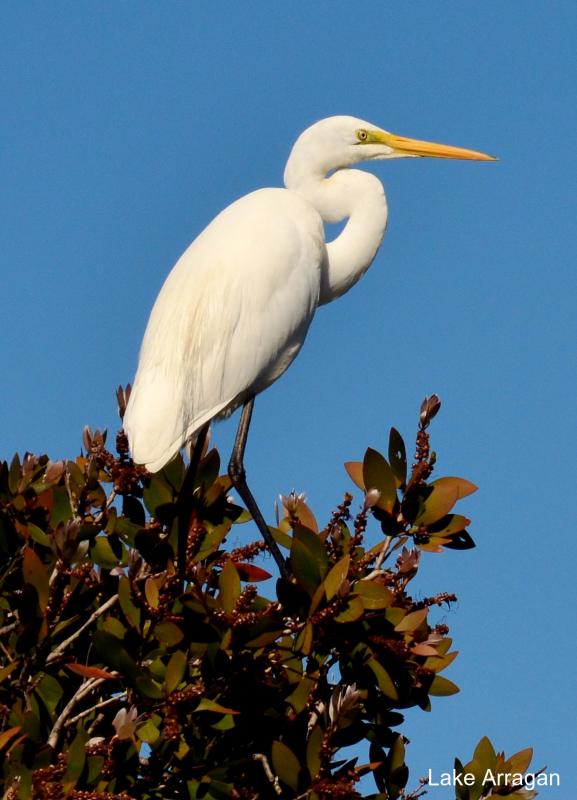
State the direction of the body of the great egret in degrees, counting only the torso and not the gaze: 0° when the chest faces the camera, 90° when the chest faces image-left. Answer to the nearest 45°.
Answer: approximately 270°
